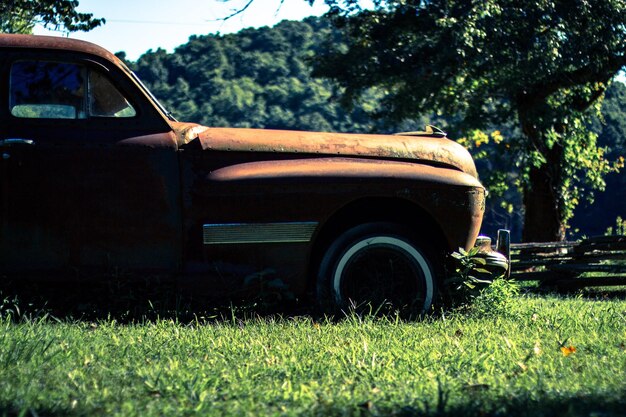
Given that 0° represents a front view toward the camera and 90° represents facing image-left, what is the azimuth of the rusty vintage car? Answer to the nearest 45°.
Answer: approximately 270°

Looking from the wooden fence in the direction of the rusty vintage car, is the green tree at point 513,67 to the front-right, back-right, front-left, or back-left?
back-right

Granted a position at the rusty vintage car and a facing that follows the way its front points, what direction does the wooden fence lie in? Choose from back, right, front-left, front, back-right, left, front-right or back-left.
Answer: front-left

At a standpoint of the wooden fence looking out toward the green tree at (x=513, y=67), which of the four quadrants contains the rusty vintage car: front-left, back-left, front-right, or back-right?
back-left

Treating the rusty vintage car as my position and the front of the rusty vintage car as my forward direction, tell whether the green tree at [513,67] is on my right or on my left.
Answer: on my left
